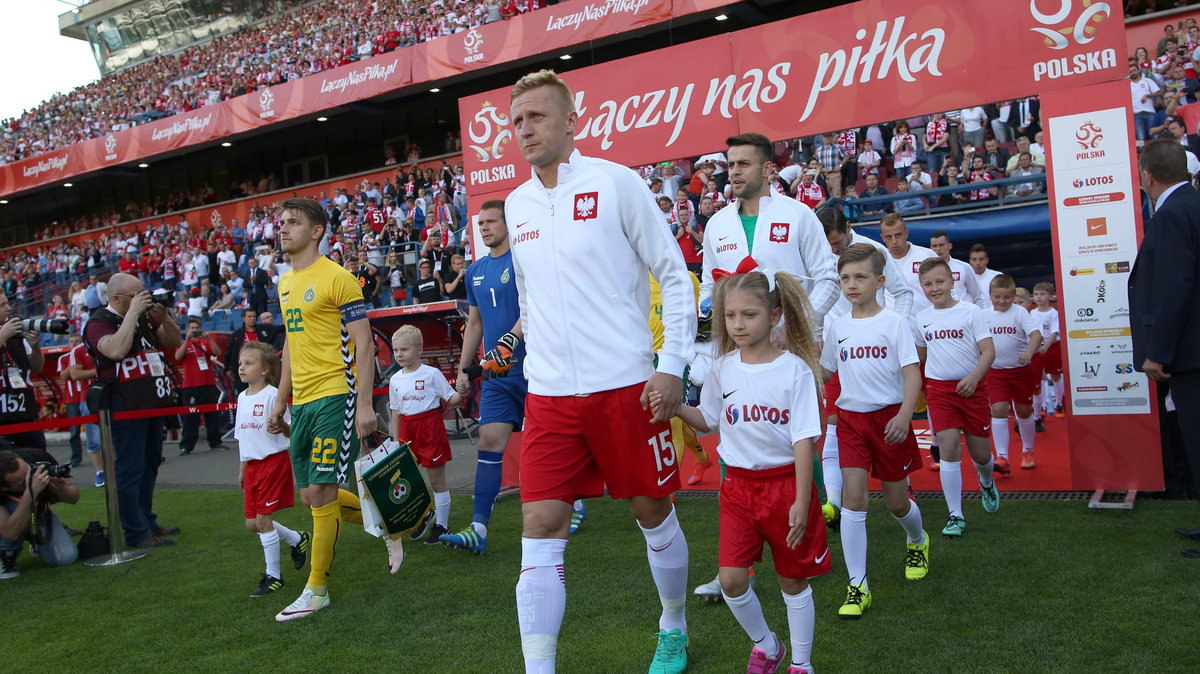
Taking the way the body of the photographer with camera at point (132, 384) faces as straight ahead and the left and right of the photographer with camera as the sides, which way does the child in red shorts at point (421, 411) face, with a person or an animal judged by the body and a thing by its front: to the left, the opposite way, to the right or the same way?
to the right

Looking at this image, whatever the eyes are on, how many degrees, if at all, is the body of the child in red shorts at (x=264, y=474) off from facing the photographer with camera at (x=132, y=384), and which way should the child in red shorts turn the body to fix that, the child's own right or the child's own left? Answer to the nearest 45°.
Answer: approximately 90° to the child's own right

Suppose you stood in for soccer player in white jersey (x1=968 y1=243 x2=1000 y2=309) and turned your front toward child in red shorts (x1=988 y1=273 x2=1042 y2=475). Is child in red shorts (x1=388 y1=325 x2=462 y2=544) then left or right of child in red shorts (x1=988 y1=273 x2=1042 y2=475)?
right

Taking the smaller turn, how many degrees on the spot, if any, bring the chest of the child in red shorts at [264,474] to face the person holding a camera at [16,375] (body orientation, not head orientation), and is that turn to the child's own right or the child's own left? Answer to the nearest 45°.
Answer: approximately 90° to the child's own right

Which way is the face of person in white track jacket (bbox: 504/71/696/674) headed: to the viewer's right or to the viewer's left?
to the viewer's left

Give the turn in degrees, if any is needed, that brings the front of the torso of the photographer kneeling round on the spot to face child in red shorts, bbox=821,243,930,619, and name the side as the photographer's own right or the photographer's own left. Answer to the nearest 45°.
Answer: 0° — they already face them

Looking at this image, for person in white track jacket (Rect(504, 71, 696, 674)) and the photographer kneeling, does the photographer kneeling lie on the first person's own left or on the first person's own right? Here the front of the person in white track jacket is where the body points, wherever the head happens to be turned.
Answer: on the first person's own right

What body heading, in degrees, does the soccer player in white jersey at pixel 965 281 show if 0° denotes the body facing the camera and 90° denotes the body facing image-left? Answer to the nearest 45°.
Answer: approximately 45°

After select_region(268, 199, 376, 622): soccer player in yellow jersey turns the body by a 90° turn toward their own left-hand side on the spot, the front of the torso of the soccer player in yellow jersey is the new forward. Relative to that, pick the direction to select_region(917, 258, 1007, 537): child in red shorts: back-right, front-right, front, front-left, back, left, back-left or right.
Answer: front-left

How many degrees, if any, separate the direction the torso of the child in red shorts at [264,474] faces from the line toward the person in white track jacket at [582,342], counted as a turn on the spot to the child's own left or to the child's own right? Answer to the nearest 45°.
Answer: approximately 45° to the child's own left

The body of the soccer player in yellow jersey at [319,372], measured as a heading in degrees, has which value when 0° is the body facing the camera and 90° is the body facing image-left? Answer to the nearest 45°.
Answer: approximately 45°
